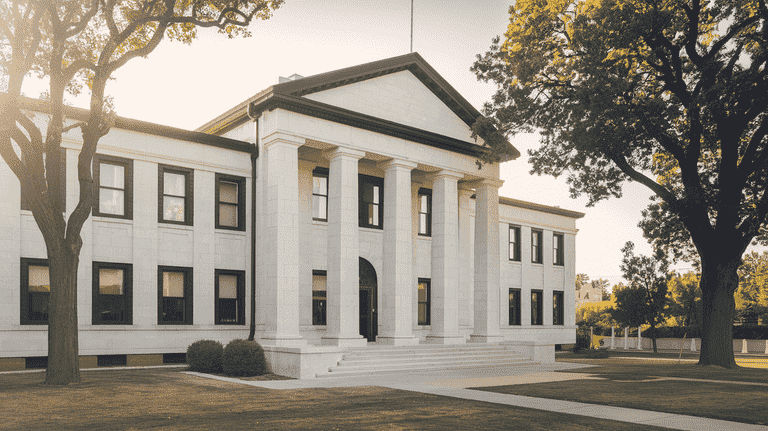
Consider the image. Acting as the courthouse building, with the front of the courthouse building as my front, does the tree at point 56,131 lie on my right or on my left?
on my right

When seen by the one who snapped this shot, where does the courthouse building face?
facing the viewer and to the right of the viewer

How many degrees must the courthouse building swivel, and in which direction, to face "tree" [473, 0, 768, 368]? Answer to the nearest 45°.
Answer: approximately 45° to its left

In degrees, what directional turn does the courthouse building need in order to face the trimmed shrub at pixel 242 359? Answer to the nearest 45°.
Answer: approximately 45° to its right

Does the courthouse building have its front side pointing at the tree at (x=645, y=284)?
no

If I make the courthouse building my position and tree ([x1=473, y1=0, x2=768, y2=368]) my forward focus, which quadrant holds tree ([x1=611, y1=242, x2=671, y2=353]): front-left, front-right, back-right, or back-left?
front-left
